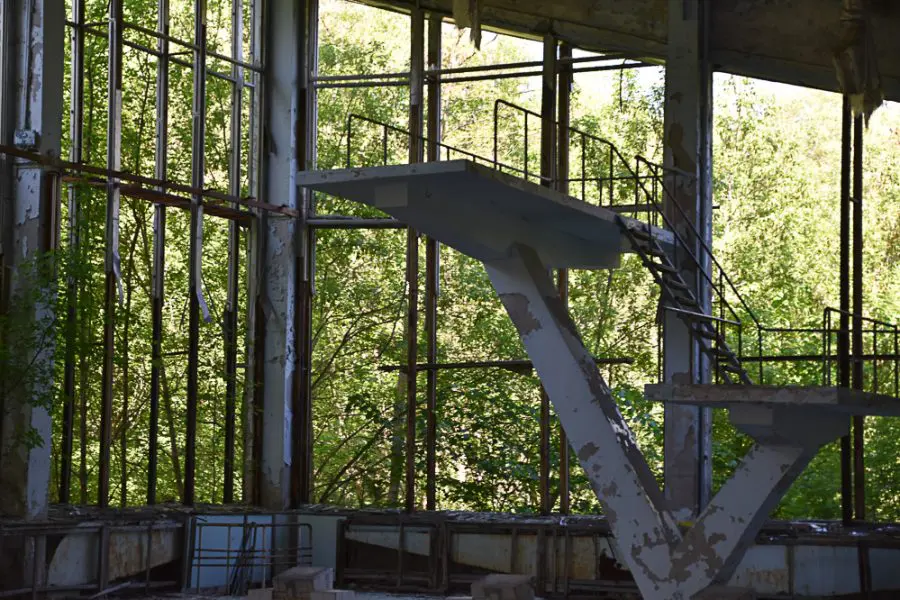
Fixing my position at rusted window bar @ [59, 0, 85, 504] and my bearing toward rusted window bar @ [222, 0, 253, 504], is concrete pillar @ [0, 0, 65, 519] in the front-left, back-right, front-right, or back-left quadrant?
back-right

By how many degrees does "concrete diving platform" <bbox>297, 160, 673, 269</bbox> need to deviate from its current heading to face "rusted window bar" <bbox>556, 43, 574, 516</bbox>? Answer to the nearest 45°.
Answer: approximately 135° to its right

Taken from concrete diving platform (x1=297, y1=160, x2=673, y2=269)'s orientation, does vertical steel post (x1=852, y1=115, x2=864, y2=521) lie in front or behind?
behind

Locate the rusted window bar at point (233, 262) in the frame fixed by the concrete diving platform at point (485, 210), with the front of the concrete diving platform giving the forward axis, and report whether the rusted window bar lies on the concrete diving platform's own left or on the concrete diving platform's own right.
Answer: on the concrete diving platform's own right

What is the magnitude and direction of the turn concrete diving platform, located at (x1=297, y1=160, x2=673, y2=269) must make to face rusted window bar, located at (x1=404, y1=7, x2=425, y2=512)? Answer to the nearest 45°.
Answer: approximately 135° to its right

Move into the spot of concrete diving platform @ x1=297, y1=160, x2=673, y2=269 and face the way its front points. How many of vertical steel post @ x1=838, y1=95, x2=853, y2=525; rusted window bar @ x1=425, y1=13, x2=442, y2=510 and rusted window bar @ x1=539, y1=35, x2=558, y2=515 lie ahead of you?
0

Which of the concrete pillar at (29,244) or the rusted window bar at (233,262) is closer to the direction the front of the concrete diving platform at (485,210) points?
the concrete pillar

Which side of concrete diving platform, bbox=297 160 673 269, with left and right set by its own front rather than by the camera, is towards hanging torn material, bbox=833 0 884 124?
back

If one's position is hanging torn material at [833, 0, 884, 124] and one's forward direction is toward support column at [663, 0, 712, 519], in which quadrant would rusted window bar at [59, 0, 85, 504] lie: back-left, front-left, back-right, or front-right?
front-left
